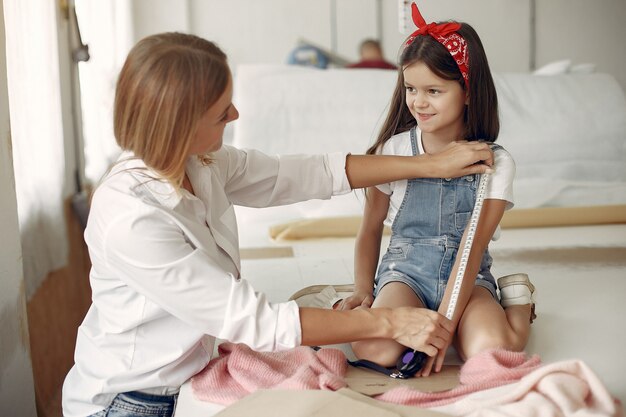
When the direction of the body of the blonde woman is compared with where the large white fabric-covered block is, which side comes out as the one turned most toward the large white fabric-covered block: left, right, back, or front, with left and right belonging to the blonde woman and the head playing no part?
left

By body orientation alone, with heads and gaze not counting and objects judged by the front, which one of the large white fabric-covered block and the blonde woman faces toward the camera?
the large white fabric-covered block

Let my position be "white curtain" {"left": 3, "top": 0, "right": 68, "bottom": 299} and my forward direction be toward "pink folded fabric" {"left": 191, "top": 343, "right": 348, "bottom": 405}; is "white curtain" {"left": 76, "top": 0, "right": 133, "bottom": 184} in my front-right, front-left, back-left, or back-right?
back-left

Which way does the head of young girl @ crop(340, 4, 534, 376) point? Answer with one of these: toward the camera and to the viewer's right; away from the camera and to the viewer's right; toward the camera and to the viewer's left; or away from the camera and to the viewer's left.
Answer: toward the camera and to the viewer's left

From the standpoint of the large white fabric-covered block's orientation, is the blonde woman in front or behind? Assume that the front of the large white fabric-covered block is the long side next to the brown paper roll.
in front

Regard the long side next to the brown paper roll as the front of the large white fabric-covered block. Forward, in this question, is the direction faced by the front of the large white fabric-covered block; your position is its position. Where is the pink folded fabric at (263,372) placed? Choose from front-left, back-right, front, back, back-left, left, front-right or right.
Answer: front

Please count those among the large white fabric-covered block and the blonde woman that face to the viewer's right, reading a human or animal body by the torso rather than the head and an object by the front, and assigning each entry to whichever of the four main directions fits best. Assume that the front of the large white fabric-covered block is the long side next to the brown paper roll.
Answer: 1

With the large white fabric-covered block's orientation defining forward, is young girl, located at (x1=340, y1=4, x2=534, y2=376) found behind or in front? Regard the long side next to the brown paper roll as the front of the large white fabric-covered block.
in front

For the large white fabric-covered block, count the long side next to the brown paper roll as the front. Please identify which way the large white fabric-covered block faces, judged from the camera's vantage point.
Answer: facing the viewer

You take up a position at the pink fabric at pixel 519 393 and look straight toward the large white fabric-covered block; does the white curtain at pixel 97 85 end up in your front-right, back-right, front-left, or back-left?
front-left

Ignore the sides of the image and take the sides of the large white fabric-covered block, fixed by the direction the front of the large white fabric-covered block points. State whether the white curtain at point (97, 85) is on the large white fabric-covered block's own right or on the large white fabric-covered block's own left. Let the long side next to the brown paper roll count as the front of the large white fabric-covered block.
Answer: on the large white fabric-covered block's own right

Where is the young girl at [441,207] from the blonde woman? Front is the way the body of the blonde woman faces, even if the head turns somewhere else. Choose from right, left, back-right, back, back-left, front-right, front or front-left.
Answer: front-left

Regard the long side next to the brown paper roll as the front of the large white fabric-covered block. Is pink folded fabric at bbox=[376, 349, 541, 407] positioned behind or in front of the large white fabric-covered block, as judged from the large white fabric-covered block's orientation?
in front

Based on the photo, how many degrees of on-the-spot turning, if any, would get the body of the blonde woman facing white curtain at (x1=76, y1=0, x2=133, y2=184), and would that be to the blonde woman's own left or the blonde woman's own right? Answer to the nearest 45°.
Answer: approximately 90° to the blonde woman's own left

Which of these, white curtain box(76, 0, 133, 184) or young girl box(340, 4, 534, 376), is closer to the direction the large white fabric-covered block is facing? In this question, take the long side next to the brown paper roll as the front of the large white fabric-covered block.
the young girl

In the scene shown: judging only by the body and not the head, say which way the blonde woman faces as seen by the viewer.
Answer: to the viewer's right

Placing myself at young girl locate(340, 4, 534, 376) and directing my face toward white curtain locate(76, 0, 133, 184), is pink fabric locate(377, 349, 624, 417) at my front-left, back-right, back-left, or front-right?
back-left
